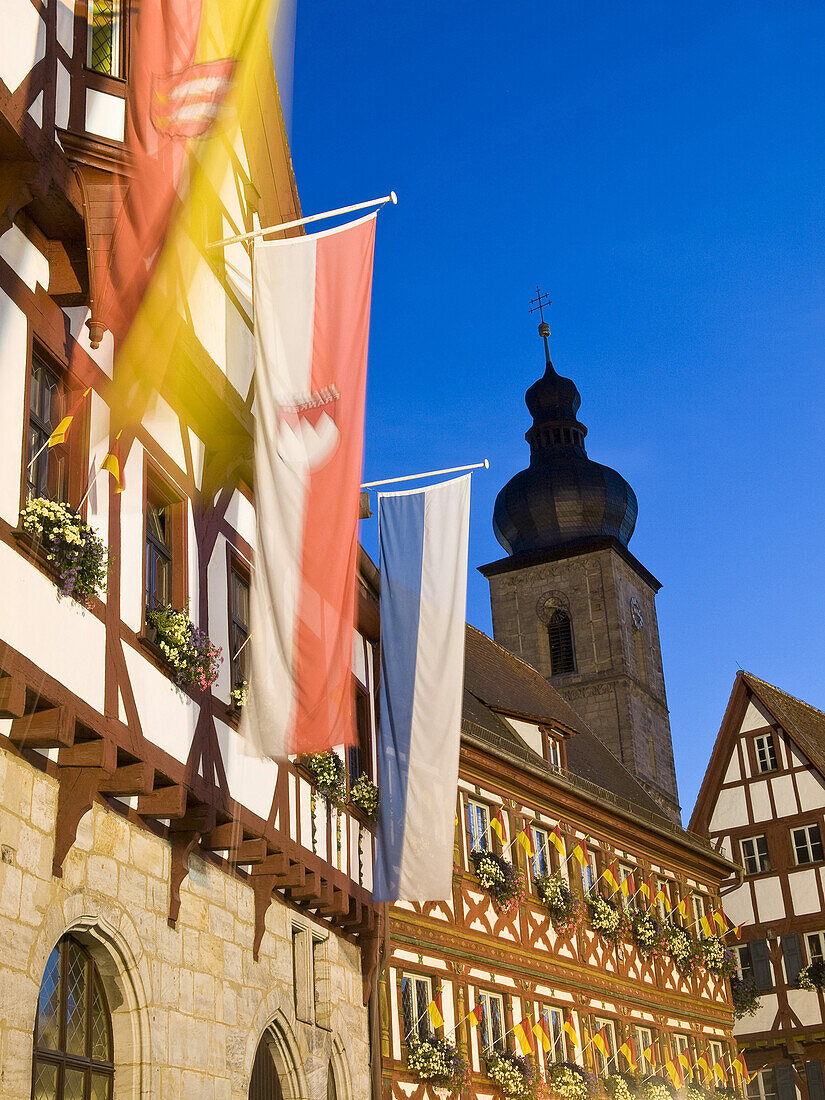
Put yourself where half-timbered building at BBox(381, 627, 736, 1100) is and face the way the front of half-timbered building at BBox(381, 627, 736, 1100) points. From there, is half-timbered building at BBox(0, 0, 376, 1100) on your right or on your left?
on your right

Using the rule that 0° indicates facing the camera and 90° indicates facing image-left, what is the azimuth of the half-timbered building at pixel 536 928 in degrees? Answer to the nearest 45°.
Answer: approximately 315°

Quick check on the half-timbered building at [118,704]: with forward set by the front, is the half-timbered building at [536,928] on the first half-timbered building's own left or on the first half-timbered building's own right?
on the first half-timbered building's own left

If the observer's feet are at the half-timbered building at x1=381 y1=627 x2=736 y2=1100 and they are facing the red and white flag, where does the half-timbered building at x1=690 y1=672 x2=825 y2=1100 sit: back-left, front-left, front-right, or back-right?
back-left

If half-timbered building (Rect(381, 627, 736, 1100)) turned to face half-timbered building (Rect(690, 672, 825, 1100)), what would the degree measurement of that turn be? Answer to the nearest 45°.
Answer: approximately 90° to its left

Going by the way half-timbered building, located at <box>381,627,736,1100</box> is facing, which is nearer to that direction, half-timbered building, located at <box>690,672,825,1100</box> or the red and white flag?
the red and white flag

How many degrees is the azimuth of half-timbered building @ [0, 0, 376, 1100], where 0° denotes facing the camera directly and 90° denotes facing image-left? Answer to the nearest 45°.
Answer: approximately 315°
